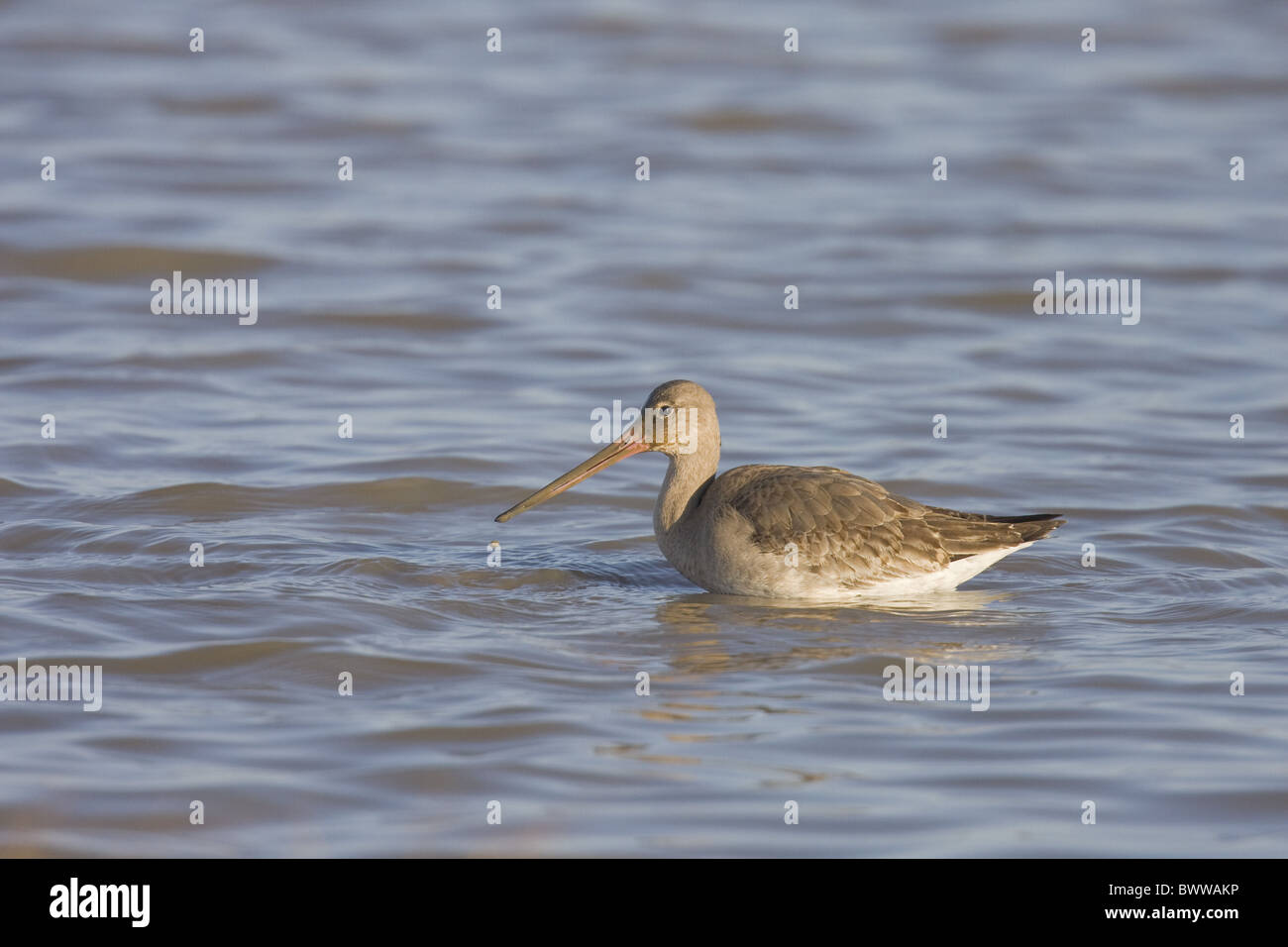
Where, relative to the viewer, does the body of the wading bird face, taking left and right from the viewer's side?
facing to the left of the viewer
